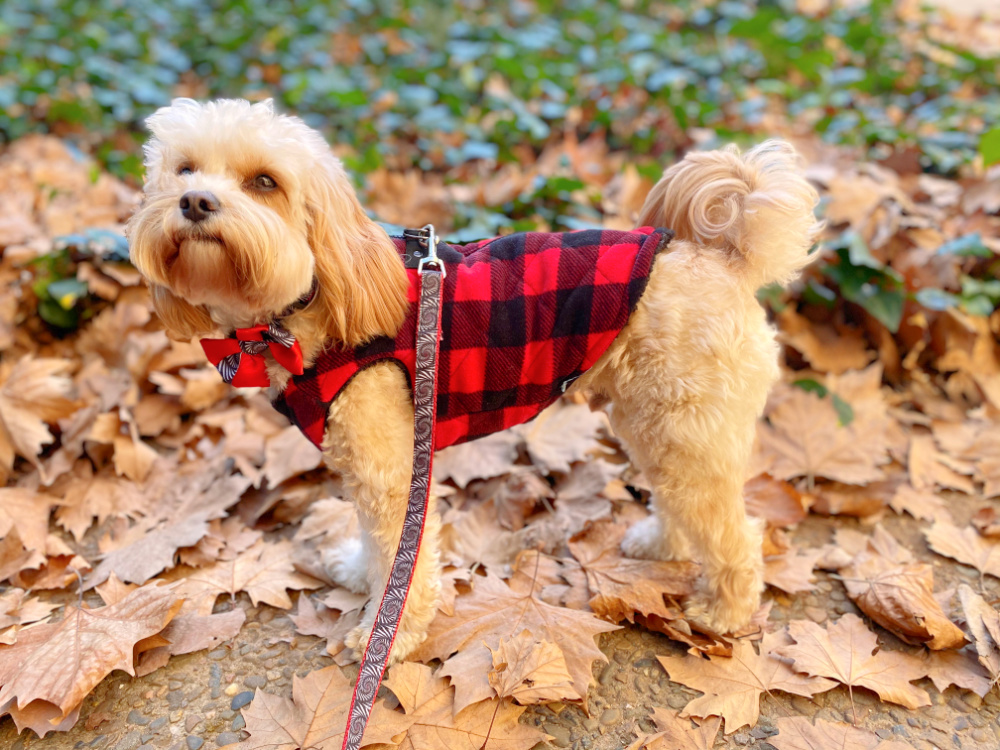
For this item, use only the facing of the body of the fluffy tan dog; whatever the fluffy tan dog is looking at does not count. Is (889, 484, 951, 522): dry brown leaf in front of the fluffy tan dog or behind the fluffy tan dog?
behind

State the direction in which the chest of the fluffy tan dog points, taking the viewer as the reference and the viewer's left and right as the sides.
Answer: facing to the left of the viewer

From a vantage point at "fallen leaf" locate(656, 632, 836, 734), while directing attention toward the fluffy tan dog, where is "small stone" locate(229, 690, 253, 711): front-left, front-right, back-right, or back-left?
front-left

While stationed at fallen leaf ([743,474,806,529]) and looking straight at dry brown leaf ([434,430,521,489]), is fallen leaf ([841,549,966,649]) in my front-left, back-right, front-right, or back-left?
back-left

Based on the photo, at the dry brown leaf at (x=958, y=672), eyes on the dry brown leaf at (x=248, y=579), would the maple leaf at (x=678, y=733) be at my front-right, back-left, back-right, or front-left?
front-left

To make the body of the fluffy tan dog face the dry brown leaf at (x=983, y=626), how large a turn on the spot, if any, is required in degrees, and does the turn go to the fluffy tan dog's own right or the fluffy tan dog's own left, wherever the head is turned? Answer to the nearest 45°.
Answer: approximately 180°

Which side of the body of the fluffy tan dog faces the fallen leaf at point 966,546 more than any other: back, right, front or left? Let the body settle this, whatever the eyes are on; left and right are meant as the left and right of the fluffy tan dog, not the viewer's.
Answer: back

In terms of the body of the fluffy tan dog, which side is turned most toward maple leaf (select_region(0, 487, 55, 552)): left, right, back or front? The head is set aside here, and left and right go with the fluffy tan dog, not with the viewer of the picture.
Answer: front

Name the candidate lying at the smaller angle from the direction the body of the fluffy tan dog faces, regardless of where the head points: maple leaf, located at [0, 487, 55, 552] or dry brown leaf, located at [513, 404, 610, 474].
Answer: the maple leaf

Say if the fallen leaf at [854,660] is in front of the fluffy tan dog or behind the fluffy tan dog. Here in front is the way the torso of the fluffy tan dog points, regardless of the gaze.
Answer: behind

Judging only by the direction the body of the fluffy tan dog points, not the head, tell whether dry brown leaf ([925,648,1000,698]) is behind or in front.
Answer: behind
